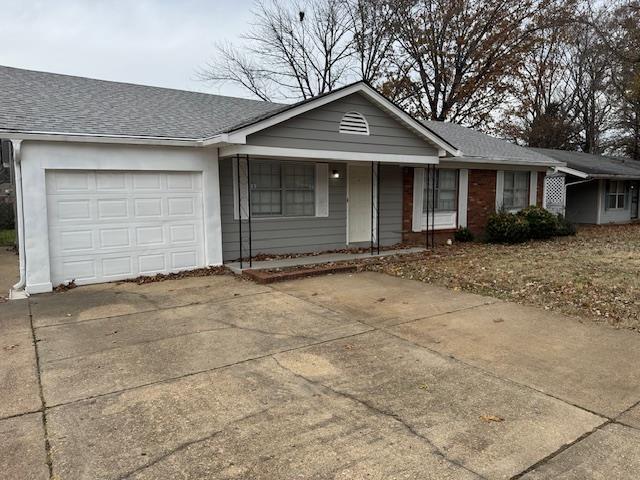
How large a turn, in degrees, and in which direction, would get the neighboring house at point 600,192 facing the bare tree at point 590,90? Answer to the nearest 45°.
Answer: approximately 135° to its left

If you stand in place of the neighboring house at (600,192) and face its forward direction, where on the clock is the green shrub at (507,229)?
The green shrub is roughly at 2 o'clock from the neighboring house.

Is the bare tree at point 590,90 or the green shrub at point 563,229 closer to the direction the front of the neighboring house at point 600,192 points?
the green shrub

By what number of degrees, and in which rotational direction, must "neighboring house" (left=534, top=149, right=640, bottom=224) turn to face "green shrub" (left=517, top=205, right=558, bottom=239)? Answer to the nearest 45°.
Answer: approximately 45° to its right

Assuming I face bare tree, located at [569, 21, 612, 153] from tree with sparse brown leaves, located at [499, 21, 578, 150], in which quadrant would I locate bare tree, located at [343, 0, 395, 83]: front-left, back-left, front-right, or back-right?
back-right

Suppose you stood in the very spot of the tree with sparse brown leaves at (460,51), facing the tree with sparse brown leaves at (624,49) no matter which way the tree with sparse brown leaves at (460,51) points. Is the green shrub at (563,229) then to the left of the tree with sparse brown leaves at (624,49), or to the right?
right

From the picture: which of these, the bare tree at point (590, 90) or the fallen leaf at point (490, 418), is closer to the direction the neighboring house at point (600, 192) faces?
the fallen leaf

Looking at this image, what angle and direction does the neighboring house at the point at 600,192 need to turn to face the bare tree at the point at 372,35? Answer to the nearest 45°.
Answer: approximately 135° to its right

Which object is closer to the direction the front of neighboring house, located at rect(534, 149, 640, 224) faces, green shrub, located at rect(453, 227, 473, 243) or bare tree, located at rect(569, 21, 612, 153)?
the green shrub

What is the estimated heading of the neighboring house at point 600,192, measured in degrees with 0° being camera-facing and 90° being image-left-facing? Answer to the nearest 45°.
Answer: approximately 315°

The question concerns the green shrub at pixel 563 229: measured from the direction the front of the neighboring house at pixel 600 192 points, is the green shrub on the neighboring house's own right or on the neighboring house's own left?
on the neighboring house's own right

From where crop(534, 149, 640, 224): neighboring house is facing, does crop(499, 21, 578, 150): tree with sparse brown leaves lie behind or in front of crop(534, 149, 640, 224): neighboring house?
behind
